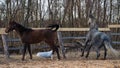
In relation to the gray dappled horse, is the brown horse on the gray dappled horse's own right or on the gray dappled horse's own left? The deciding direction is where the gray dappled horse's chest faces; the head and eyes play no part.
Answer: on the gray dappled horse's own left

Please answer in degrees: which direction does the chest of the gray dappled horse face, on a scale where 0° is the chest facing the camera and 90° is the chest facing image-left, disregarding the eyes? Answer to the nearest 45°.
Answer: approximately 135°

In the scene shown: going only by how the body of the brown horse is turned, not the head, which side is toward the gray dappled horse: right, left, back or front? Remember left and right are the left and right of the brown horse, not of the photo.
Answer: back

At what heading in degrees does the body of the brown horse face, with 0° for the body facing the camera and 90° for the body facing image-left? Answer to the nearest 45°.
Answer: approximately 90°
